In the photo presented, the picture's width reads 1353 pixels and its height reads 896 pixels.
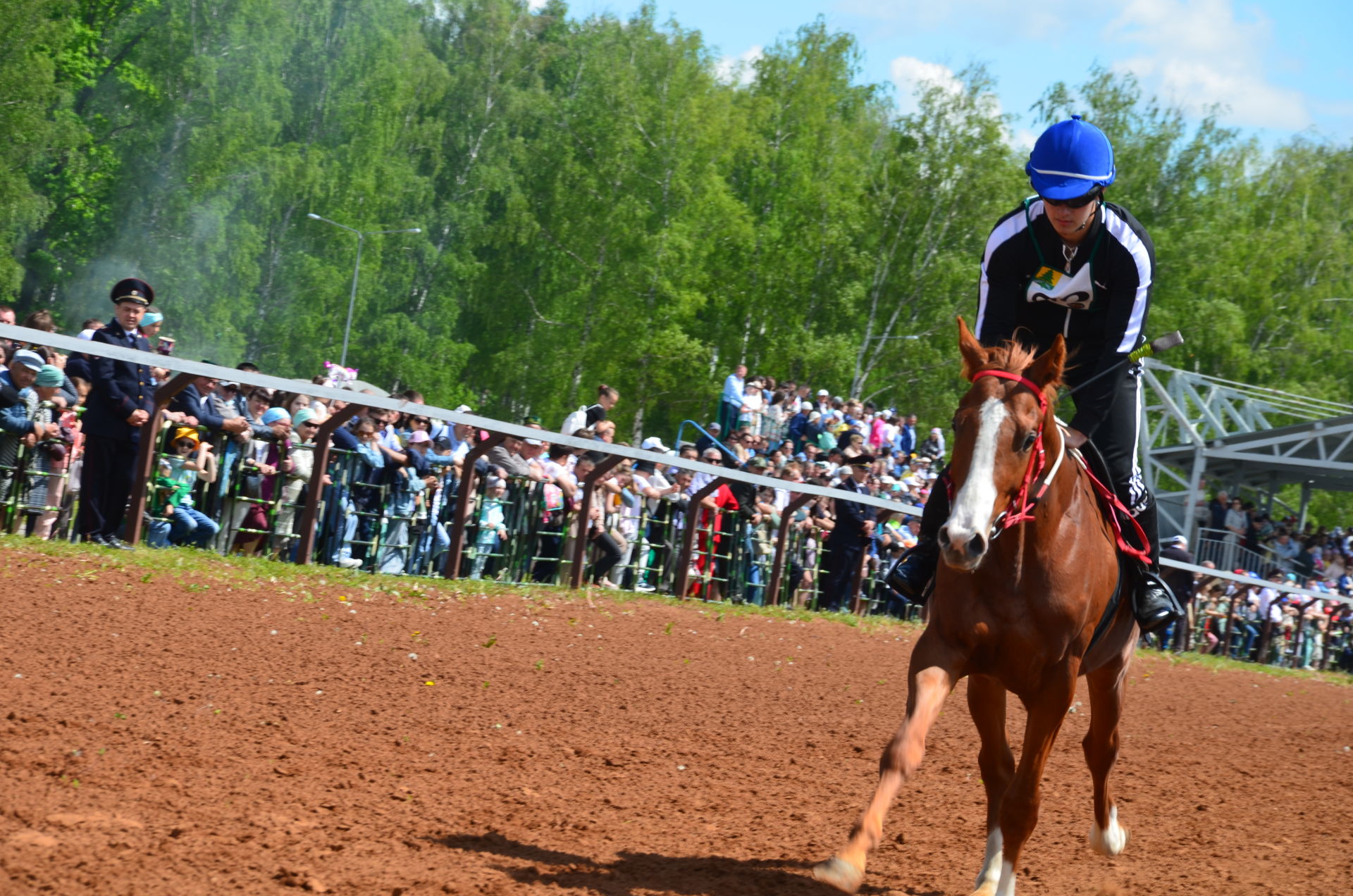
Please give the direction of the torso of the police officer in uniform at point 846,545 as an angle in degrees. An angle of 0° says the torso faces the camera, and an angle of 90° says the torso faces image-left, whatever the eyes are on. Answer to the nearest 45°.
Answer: approximately 315°

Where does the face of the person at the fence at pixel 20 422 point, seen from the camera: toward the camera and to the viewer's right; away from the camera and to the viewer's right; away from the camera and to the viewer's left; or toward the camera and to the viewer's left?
toward the camera and to the viewer's right

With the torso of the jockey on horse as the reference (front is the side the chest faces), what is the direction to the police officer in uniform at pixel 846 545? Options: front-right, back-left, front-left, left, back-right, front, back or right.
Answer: back

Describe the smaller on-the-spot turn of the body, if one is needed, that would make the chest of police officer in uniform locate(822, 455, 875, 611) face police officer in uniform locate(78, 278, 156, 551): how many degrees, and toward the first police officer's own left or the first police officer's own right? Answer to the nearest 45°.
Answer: approximately 90° to the first police officer's own right

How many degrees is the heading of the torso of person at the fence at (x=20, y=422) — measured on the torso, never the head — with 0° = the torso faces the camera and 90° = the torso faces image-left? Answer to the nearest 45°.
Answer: approximately 315°

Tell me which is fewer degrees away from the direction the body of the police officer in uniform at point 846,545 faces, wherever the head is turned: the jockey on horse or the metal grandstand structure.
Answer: the jockey on horse

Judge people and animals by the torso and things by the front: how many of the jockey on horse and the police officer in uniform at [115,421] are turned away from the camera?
0

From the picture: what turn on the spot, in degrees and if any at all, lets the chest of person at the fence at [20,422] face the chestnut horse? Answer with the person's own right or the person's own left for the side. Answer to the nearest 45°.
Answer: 0° — they already face it

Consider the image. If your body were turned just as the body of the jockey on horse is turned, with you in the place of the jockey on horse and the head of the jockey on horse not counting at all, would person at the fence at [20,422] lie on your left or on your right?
on your right
